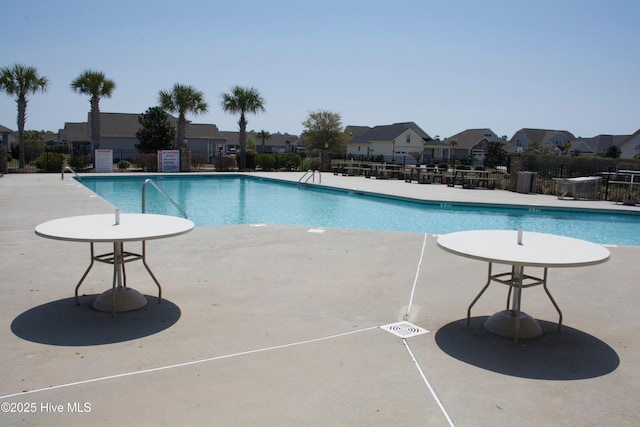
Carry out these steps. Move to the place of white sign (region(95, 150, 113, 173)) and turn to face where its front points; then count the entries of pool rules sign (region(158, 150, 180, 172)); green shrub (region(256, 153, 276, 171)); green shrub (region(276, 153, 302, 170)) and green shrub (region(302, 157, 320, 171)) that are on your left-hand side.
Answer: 4

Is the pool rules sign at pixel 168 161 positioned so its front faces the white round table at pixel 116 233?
yes

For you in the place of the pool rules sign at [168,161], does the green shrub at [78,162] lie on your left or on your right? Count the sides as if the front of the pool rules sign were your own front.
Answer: on your right

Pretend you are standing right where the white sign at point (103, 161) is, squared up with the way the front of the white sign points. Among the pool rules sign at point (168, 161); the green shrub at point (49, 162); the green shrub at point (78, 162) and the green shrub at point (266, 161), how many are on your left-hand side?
2

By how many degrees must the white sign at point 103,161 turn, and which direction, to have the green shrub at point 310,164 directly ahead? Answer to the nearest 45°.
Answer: approximately 90° to its left

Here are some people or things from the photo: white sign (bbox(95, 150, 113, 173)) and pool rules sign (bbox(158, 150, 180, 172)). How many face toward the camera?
2

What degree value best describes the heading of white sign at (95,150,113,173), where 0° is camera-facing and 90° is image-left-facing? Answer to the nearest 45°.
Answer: approximately 0°

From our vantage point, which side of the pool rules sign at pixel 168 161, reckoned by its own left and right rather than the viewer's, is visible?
front

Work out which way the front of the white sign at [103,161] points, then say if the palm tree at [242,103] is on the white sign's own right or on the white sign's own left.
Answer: on the white sign's own left

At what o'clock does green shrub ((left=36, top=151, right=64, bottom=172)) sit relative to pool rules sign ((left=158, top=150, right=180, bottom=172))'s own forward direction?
The green shrub is roughly at 3 o'clock from the pool rules sign.

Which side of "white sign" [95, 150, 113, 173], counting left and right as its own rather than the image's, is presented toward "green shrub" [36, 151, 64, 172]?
right

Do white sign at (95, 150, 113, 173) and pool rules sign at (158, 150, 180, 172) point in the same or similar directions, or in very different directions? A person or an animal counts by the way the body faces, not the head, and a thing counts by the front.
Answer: same or similar directions

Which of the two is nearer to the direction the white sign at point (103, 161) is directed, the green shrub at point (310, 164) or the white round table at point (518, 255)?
the white round table

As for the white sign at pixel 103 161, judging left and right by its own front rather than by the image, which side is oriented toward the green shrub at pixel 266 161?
left

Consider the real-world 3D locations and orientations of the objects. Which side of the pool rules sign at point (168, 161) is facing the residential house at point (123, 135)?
back

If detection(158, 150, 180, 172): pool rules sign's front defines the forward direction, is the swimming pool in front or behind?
in front

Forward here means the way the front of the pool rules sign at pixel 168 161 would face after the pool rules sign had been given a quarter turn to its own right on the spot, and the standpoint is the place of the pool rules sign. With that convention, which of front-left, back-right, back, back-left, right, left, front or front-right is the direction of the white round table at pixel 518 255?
left
